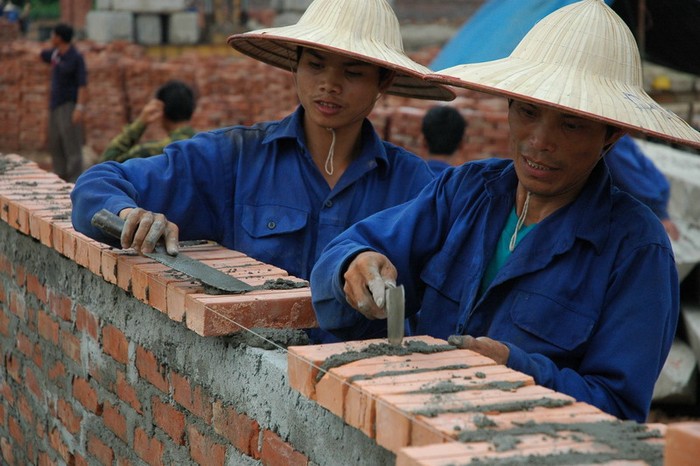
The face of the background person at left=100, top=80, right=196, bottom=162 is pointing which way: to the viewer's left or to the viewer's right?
to the viewer's left

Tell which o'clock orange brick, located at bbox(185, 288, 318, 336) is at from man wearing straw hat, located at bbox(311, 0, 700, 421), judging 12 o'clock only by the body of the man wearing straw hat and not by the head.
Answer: The orange brick is roughly at 2 o'clock from the man wearing straw hat.

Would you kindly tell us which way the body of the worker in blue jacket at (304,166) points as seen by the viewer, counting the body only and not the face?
toward the camera

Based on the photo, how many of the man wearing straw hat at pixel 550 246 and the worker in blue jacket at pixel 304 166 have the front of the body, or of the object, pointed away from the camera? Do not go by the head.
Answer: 0

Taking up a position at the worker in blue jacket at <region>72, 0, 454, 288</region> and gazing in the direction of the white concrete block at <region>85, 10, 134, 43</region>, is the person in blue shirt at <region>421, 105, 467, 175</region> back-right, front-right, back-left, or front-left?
front-right

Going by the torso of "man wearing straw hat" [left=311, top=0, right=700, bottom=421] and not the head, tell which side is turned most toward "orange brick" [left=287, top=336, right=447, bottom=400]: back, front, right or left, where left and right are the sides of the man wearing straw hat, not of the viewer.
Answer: front

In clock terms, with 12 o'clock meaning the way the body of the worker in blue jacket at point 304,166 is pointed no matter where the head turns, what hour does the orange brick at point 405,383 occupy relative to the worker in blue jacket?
The orange brick is roughly at 12 o'clock from the worker in blue jacket.

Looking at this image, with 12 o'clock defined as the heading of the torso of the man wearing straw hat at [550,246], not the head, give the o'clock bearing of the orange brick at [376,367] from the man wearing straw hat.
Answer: The orange brick is roughly at 12 o'clock from the man wearing straw hat.

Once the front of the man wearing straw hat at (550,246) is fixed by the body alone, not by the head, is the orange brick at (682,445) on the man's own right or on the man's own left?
on the man's own left

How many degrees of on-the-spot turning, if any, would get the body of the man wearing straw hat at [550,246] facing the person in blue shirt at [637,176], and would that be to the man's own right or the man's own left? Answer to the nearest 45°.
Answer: approximately 135° to the man's own right

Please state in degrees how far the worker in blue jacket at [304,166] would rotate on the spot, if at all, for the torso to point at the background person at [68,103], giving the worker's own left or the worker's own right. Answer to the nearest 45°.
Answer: approximately 180°

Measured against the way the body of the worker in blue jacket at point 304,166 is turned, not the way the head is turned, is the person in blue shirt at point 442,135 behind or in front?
behind

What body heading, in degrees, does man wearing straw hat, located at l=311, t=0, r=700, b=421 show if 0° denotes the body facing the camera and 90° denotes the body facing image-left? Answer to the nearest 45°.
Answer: approximately 45°

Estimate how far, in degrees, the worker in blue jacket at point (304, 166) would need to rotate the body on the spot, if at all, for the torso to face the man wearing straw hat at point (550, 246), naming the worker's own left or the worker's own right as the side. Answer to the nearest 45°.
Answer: approximately 45° to the worker's own left

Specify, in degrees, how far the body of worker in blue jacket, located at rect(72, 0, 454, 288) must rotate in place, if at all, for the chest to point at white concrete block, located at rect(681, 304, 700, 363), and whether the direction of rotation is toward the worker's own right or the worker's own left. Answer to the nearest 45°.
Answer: approximately 135° to the worker's own left

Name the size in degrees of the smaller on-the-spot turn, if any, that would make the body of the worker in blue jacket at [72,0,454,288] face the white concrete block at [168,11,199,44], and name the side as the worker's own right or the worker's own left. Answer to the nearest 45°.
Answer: approximately 180°
